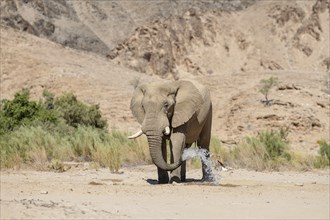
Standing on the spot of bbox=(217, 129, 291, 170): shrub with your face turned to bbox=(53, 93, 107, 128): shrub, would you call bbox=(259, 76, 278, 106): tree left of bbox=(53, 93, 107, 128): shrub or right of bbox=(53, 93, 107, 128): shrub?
right

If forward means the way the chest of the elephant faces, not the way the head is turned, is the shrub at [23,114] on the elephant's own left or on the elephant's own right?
on the elephant's own right

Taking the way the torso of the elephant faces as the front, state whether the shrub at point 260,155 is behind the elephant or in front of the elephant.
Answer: behind

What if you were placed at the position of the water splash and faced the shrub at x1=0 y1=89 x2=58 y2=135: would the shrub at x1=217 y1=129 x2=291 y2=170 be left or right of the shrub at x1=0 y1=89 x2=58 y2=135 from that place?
right

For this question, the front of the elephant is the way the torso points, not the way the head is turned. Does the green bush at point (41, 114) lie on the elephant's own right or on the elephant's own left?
on the elephant's own right

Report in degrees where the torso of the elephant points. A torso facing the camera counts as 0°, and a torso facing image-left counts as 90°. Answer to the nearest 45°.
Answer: approximately 45°
